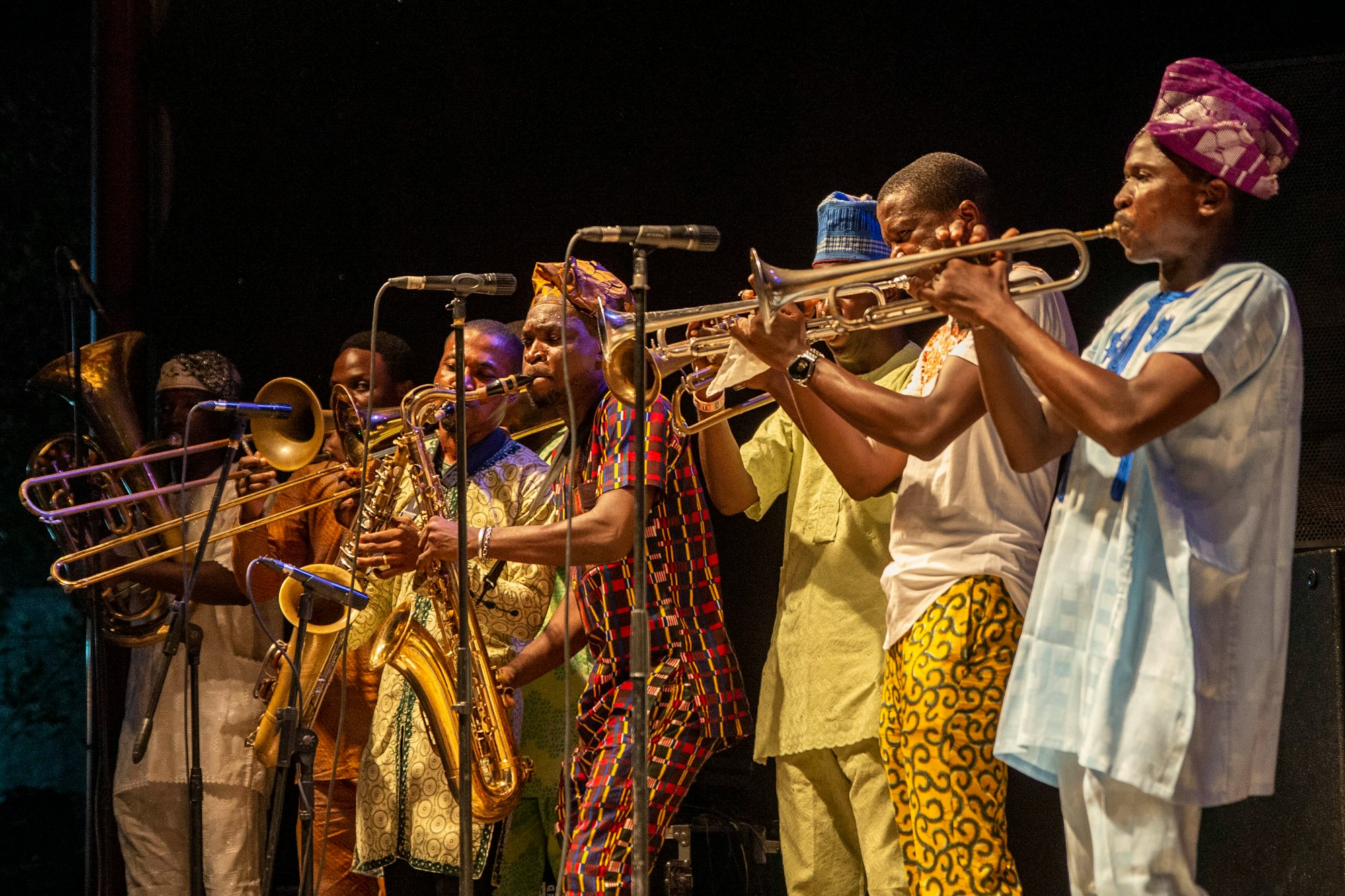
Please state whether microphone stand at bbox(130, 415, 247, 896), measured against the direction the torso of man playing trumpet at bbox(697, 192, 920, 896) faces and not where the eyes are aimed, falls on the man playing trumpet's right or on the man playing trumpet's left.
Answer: on the man playing trumpet's right

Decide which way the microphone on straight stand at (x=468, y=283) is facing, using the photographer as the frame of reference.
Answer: facing to the right of the viewer

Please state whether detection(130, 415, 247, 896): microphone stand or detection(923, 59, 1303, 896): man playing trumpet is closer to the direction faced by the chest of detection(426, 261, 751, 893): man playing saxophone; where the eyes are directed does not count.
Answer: the microphone stand

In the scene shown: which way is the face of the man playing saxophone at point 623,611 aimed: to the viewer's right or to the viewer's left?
to the viewer's left

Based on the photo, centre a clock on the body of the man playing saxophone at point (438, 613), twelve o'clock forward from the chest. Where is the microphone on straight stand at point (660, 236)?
The microphone on straight stand is roughly at 10 o'clock from the man playing saxophone.

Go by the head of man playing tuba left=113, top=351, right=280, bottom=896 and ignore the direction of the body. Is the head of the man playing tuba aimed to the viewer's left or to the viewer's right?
to the viewer's left

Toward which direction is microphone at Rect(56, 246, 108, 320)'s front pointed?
to the viewer's left
